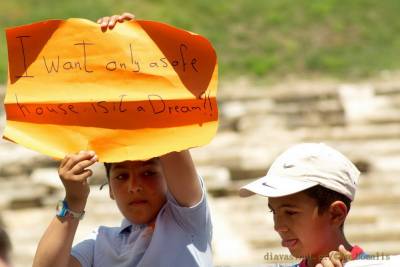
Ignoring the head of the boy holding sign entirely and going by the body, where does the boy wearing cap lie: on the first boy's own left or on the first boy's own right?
on the first boy's own left

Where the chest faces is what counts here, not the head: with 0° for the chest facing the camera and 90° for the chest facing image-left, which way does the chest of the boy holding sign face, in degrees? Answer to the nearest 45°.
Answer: approximately 0°
